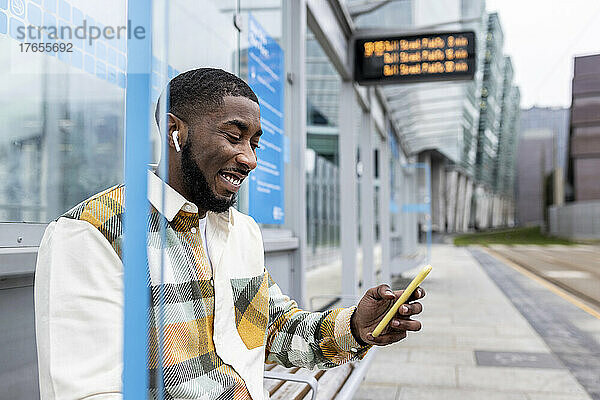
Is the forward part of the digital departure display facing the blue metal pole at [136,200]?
yes

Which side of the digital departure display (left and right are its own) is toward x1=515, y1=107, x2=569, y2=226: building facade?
back

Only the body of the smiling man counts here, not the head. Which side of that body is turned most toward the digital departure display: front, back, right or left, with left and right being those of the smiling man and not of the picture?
left

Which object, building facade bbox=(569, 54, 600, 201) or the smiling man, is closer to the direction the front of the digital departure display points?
the smiling man

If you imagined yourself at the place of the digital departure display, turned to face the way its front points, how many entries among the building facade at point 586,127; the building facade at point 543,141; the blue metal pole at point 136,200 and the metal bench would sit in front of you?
2

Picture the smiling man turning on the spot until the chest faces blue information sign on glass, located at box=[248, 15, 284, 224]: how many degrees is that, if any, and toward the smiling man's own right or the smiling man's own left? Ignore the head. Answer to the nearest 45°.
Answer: approximately 135° to the smiling man's own left

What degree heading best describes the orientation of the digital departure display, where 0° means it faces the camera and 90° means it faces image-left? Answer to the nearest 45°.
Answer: approximately 0°

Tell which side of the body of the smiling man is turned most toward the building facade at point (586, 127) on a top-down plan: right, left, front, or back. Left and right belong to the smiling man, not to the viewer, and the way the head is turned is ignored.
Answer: left

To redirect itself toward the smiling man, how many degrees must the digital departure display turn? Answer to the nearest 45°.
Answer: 0° — it already faces them
